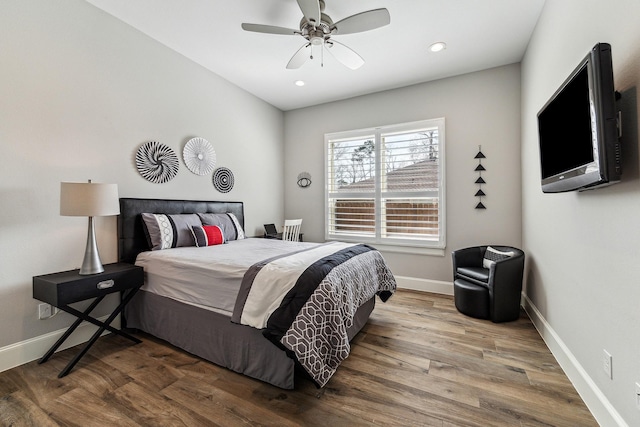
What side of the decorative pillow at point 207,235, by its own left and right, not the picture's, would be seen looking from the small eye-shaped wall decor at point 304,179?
left

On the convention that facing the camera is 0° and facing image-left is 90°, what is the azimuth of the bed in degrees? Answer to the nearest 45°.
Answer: approximately 315°

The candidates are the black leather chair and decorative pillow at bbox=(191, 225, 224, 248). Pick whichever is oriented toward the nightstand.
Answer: the black leather chair

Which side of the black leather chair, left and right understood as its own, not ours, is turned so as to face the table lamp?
front

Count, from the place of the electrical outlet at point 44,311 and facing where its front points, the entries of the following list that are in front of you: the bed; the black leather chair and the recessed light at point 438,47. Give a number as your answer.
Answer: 3

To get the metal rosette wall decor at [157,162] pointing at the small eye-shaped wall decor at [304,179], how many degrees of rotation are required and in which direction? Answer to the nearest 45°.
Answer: approximately 45° to its left

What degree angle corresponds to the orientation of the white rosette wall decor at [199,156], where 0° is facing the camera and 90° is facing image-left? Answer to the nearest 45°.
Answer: approximately 315°

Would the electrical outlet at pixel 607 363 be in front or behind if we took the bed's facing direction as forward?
in front

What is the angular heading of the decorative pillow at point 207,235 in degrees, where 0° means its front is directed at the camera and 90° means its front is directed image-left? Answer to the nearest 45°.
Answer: approximately 315°

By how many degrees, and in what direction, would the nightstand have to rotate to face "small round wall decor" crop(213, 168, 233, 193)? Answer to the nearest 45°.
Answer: approximately 90° to its left
